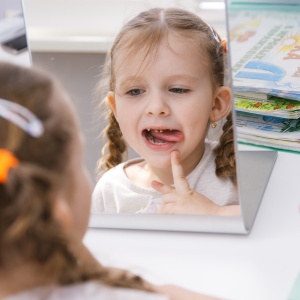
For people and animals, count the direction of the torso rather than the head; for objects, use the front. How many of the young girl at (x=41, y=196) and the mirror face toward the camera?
1

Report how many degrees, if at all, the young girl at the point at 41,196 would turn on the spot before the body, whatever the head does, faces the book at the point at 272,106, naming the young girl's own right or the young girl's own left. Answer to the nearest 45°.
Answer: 0° — they already face it

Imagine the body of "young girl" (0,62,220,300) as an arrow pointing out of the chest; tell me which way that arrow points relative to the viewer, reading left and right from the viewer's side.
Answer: facing away from the viewer and to the right of the viewer

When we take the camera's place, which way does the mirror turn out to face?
facing the viewer
